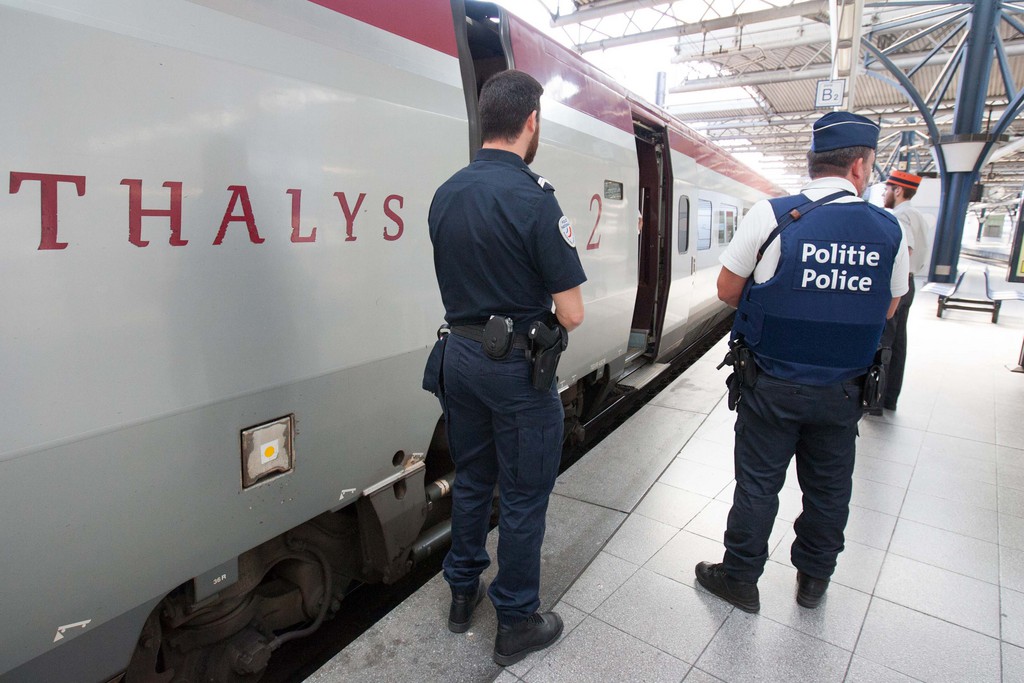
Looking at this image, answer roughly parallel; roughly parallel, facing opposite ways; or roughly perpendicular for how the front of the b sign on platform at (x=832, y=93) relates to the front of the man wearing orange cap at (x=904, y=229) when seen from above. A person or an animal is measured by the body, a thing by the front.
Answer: roughly perpendicular

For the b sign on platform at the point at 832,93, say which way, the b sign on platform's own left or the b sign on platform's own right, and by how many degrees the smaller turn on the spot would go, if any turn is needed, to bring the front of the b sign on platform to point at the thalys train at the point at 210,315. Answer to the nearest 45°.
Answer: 0° — it already faces it

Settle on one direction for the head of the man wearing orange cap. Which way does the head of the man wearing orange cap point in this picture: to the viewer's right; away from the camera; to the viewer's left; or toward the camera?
to the viewer's left

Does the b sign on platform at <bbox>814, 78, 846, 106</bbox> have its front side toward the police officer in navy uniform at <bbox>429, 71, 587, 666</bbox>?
yes

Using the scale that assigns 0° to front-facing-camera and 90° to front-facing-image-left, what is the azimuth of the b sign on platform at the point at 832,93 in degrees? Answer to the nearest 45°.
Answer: approximately 0°

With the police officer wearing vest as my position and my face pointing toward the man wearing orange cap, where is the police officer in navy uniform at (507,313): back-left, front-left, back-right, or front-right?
back-left

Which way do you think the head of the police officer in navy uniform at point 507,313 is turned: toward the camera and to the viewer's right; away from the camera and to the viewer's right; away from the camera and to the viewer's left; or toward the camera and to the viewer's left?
away from the camera and to the viewer's right

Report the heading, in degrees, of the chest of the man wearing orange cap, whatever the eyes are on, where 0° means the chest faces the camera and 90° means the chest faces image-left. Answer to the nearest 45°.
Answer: approximately 90°

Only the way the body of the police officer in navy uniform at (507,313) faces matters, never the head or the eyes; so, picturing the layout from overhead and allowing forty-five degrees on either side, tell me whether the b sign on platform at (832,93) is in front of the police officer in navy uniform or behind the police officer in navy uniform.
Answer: in front
